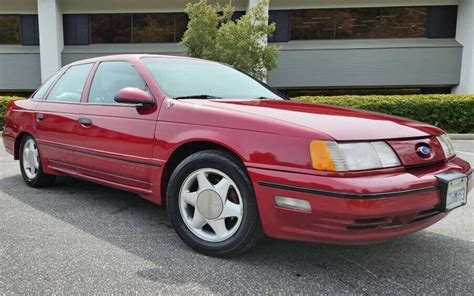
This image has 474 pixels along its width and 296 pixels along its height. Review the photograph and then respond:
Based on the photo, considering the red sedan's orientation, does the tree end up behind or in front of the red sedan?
behind

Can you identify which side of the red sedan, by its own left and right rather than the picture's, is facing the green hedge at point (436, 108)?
left

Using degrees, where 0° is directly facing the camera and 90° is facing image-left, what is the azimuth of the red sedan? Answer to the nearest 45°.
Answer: approximately 315°
